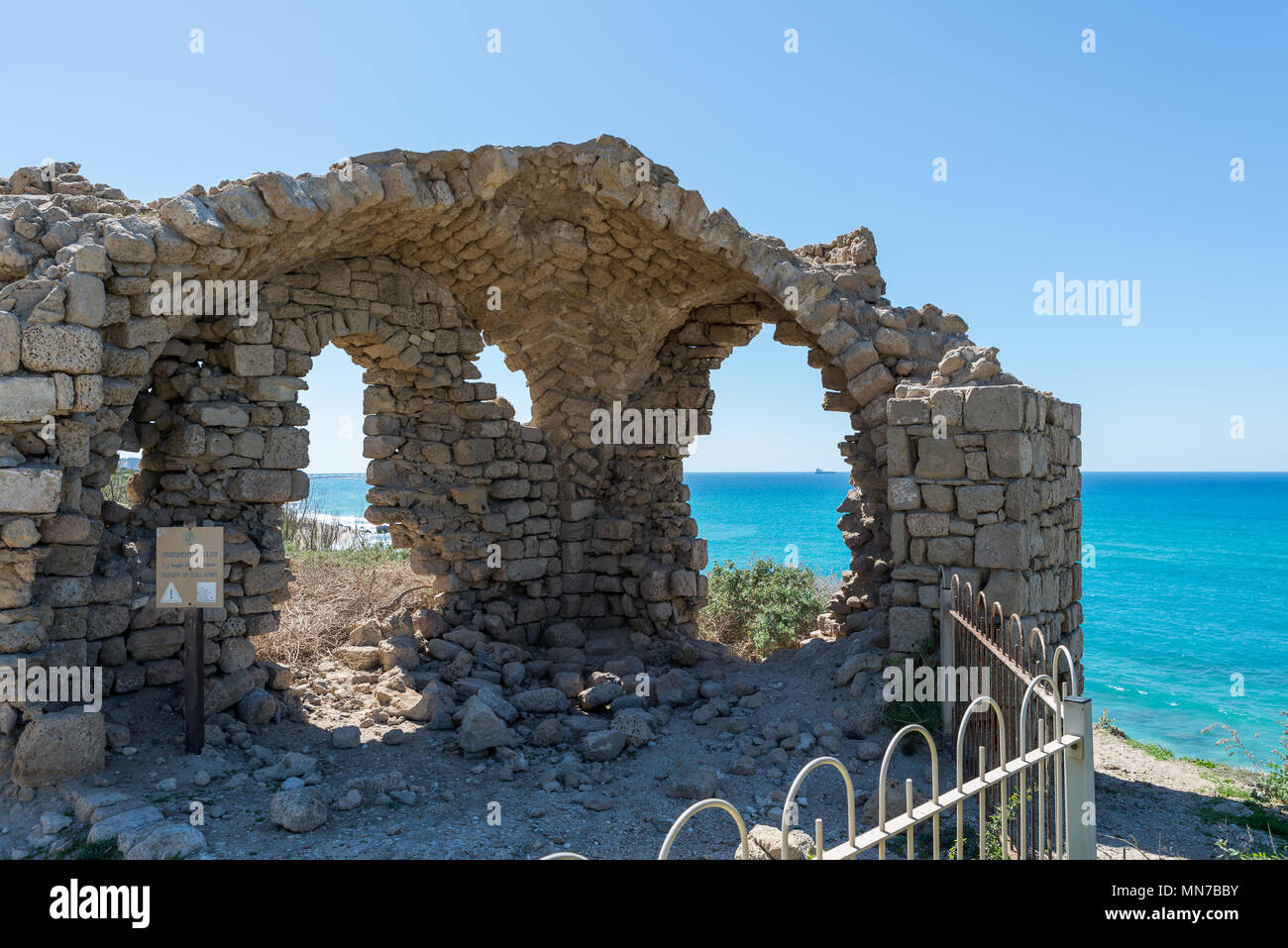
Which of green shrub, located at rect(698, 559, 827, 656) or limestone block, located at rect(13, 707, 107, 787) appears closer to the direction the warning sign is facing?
the limestone block

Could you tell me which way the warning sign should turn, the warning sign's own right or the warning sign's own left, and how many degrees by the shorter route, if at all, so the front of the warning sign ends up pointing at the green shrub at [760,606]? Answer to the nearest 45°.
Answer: approximately 135° to the warning sign's own left

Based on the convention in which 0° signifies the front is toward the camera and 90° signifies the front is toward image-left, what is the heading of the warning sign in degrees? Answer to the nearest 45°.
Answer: approximately 0°
